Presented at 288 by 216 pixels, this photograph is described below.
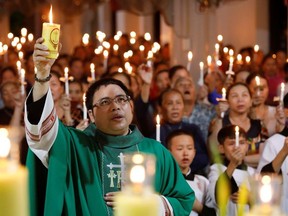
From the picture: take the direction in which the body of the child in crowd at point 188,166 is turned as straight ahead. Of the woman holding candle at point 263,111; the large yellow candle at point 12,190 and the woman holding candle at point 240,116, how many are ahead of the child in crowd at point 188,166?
1

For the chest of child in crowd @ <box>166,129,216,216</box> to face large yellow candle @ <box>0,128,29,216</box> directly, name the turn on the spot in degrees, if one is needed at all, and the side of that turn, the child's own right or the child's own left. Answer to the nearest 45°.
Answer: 0° — they already face it

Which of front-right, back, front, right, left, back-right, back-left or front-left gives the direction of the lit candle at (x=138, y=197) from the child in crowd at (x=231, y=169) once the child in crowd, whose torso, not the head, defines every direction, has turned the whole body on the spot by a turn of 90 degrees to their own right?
left

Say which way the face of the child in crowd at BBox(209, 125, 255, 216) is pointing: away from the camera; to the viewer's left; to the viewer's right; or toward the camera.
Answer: toward the camera

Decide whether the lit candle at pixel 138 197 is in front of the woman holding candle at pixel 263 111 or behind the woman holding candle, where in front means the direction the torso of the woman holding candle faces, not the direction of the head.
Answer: in front

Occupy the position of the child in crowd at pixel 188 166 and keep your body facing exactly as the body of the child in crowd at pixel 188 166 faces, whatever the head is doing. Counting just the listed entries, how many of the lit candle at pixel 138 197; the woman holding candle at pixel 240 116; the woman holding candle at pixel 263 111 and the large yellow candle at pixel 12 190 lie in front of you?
2

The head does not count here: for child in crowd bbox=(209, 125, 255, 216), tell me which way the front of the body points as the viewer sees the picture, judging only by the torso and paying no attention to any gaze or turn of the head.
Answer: toward the camera

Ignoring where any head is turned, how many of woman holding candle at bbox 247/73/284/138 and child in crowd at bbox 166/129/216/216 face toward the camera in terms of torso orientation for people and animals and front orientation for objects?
2

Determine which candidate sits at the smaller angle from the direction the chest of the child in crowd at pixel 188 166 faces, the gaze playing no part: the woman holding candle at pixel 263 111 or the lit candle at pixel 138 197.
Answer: the lit candle

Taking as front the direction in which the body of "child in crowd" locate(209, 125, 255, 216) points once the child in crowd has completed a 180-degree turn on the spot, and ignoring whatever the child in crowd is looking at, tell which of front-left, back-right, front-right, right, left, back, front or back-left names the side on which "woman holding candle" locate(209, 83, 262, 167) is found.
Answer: front

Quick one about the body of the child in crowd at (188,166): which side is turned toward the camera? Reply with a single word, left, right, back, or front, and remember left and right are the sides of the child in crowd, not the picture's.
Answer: front

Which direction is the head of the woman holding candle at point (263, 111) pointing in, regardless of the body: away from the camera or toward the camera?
toward the camera

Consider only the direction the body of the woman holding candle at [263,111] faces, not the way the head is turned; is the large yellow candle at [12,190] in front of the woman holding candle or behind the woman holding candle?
in front
